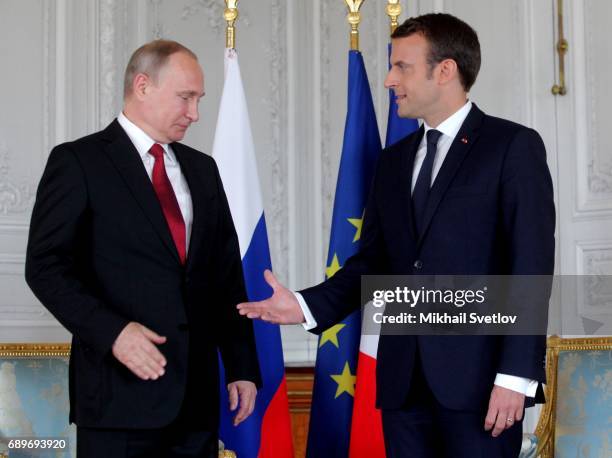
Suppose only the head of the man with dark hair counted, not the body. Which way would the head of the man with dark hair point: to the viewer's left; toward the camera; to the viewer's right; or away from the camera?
to the viewer's left

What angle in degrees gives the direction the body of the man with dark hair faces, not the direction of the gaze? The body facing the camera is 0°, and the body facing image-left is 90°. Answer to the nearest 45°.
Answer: approximately 45°

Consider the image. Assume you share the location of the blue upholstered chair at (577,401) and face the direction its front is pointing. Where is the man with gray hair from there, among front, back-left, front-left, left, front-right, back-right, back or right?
front-right

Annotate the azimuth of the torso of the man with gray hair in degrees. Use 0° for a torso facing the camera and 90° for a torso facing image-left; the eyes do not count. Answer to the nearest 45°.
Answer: approximately 315°

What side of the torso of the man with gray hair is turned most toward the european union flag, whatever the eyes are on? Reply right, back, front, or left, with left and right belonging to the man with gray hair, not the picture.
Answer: left

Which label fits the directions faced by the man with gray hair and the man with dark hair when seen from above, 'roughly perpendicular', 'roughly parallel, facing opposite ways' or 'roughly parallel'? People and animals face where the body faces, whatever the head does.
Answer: roughly perpendicular

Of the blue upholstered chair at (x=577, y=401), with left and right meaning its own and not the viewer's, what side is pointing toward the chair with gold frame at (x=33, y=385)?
right
